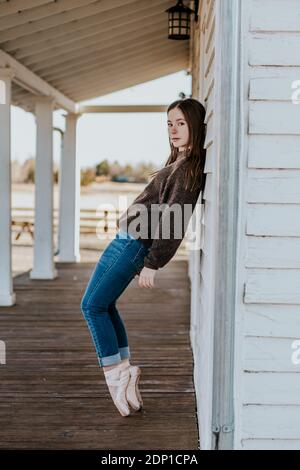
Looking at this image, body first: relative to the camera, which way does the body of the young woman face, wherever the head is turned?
to the viewer's left

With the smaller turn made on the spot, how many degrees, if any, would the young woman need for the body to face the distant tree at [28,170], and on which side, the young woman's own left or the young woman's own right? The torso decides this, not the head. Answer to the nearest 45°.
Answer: approximately 90° to the young woman's own right

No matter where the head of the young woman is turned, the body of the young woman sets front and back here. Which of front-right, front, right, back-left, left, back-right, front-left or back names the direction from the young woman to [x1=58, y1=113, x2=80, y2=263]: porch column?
right

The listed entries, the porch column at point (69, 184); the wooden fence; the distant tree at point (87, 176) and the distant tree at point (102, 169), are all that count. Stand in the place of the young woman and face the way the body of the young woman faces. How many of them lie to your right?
4

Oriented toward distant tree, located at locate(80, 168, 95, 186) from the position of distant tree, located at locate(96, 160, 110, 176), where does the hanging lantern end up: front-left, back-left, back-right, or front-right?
front-left

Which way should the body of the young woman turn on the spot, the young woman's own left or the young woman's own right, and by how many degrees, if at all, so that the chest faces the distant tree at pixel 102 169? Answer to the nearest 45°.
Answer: approximately 90° to the young woman's own right

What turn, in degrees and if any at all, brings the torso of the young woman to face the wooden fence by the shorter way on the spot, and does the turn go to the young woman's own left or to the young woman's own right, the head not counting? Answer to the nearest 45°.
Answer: approximately 90° to the young woman's own right

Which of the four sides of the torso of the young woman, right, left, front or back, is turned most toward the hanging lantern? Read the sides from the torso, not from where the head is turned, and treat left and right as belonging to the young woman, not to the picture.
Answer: right
